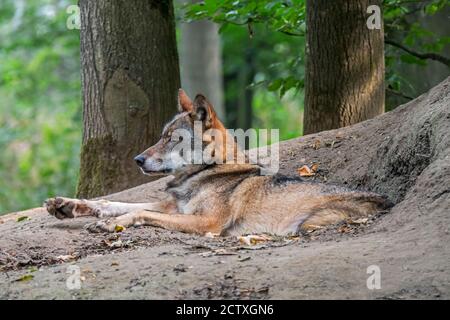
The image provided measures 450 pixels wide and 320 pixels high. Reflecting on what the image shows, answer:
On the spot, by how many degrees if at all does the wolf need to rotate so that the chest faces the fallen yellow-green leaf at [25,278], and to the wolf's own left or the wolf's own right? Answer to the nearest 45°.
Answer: approximately 45° to the wolf's own left

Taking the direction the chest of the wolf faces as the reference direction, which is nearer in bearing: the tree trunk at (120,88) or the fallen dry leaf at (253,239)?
the tree trunk

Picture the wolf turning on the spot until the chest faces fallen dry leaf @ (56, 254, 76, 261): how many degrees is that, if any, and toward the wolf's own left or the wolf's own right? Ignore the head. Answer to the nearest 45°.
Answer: approximately 45° to the wolf's own left

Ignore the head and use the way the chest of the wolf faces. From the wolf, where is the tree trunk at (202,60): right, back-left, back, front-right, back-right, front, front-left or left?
right

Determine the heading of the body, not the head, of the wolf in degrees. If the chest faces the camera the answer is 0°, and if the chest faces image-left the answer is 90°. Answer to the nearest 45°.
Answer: approximately 90°

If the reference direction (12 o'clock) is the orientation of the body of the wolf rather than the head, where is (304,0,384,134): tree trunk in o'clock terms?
The tree trunk is roughly at 4 o'clock from the wolf.

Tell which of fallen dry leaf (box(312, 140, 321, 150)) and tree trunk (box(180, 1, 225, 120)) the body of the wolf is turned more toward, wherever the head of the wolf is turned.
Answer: the tree trunk

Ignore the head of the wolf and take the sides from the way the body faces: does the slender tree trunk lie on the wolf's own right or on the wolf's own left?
on the wolf's own right

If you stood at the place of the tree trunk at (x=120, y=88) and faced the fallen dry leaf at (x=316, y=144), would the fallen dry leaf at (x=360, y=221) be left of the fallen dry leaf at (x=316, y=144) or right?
right

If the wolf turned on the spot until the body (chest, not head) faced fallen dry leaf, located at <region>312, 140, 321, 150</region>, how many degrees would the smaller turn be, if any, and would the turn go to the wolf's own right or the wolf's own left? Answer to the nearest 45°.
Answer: approximately 135° to the wolf's own right
